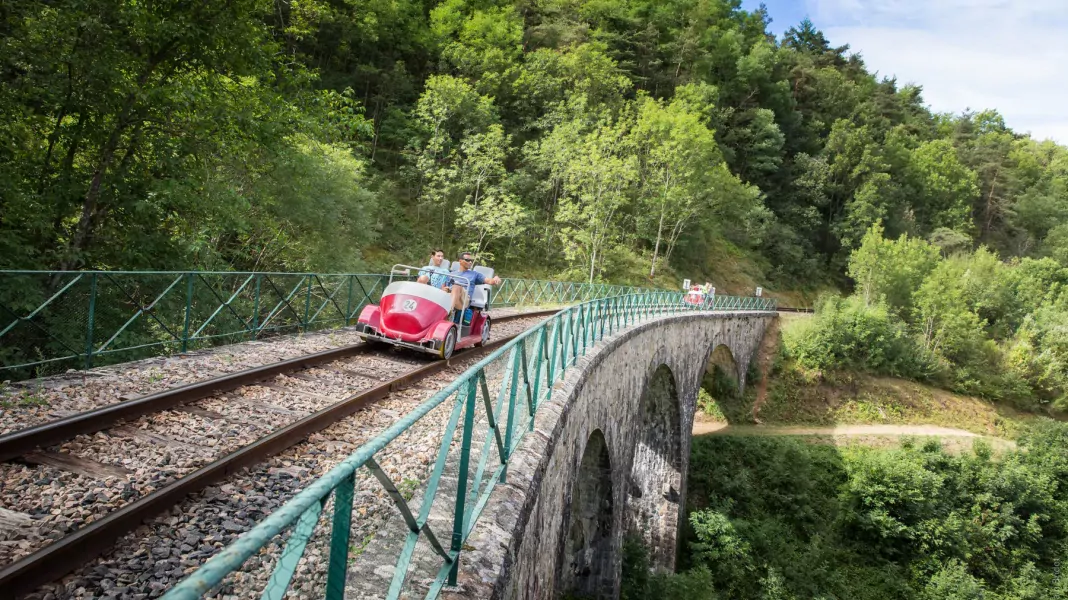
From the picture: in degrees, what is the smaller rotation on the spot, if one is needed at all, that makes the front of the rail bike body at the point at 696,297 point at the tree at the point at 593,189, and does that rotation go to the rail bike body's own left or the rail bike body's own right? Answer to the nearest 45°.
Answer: approximately 90° to the rail bike body's own right

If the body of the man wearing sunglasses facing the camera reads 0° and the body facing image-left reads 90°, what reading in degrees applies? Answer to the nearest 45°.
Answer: approximately 45°

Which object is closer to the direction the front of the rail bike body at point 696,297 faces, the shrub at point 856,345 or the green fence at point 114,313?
the green fence

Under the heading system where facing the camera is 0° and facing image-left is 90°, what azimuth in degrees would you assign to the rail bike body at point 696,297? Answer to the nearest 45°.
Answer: approximately 45°

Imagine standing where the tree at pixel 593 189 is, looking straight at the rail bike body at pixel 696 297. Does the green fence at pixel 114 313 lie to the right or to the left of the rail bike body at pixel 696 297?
right

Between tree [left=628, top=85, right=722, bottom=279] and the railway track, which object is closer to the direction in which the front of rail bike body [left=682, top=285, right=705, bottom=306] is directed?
the railway track
